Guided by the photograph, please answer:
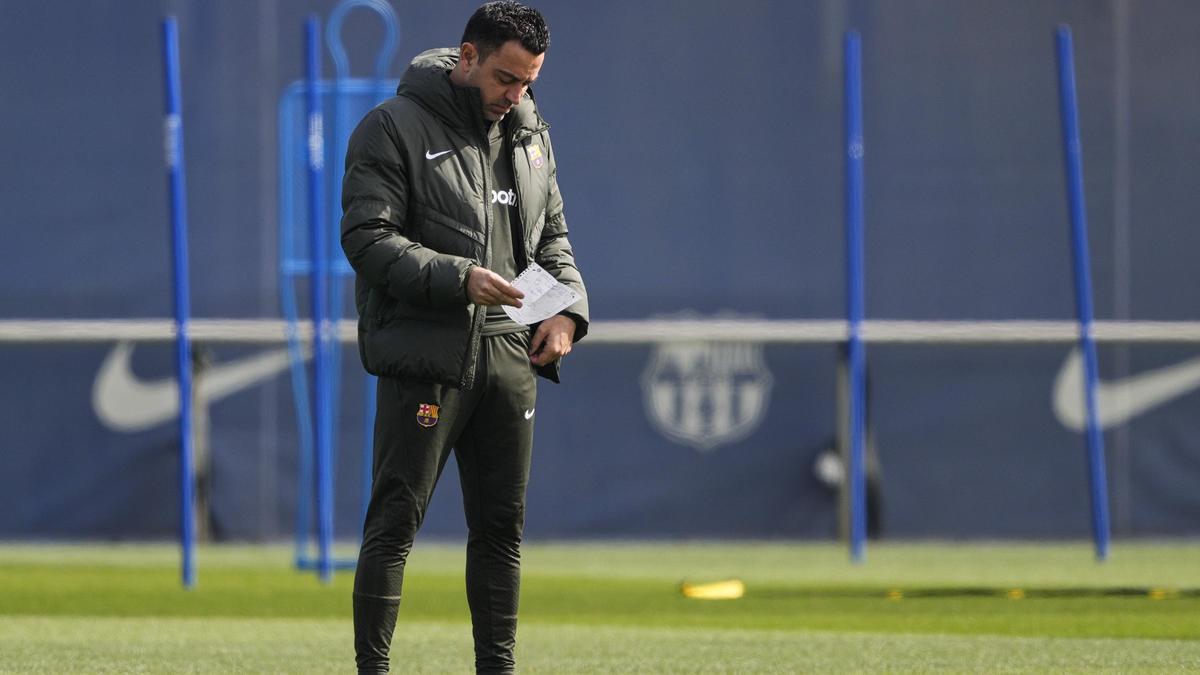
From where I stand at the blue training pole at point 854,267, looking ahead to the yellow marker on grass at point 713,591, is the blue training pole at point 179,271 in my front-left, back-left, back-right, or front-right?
front-right

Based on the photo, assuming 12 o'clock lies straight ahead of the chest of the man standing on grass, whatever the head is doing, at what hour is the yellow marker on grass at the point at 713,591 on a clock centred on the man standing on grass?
The yellow marker on grass is roughly at 8 o'clock from the man standing on grass.

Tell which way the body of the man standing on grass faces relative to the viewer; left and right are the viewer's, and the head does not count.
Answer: facing the viewer and to the right of the viewer

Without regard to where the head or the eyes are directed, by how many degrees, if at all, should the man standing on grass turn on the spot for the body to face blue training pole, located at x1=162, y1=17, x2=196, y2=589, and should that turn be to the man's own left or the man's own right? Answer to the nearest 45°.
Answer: approximately 135° to the man's own left

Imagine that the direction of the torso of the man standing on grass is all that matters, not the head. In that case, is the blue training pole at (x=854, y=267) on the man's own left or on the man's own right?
on the man's own left

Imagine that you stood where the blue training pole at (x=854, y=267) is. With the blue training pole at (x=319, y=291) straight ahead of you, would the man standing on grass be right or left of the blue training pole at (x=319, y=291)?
left

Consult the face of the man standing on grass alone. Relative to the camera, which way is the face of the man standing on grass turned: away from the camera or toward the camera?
toward the camera

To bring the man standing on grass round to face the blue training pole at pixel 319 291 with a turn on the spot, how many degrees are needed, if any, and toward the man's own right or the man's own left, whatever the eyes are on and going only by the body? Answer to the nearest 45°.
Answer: approximately 135° to the man's own left
